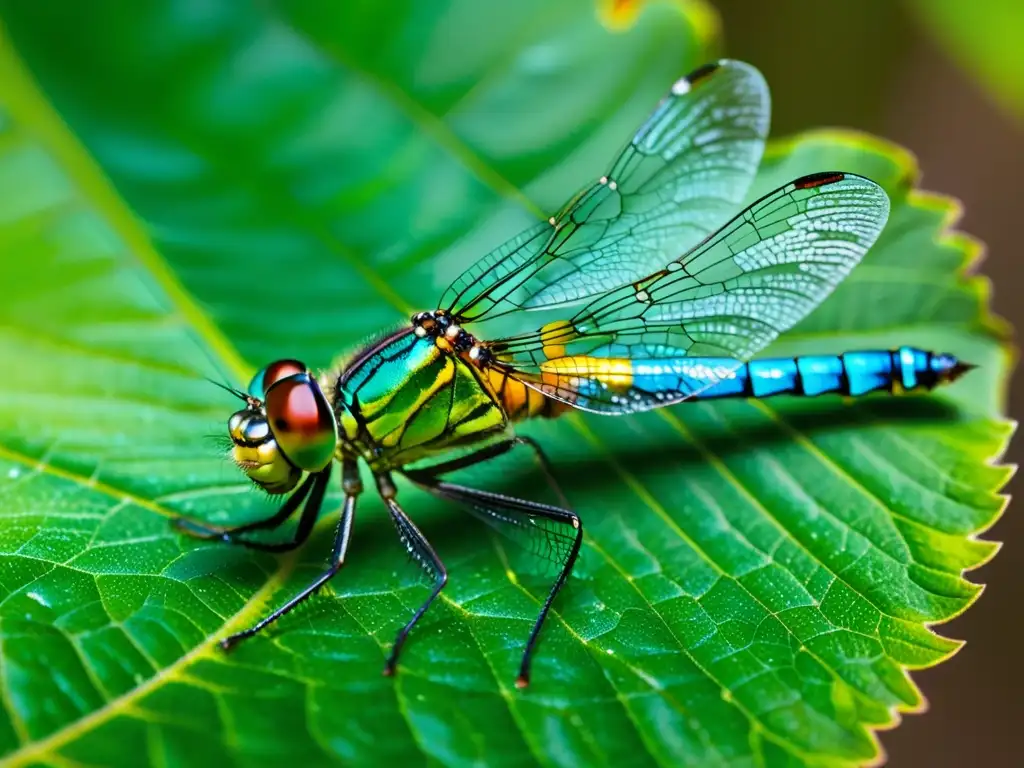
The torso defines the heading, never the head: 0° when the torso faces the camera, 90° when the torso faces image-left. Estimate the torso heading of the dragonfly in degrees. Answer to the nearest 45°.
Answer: approximately 90°

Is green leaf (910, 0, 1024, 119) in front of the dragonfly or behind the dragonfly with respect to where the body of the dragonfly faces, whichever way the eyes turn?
behind
